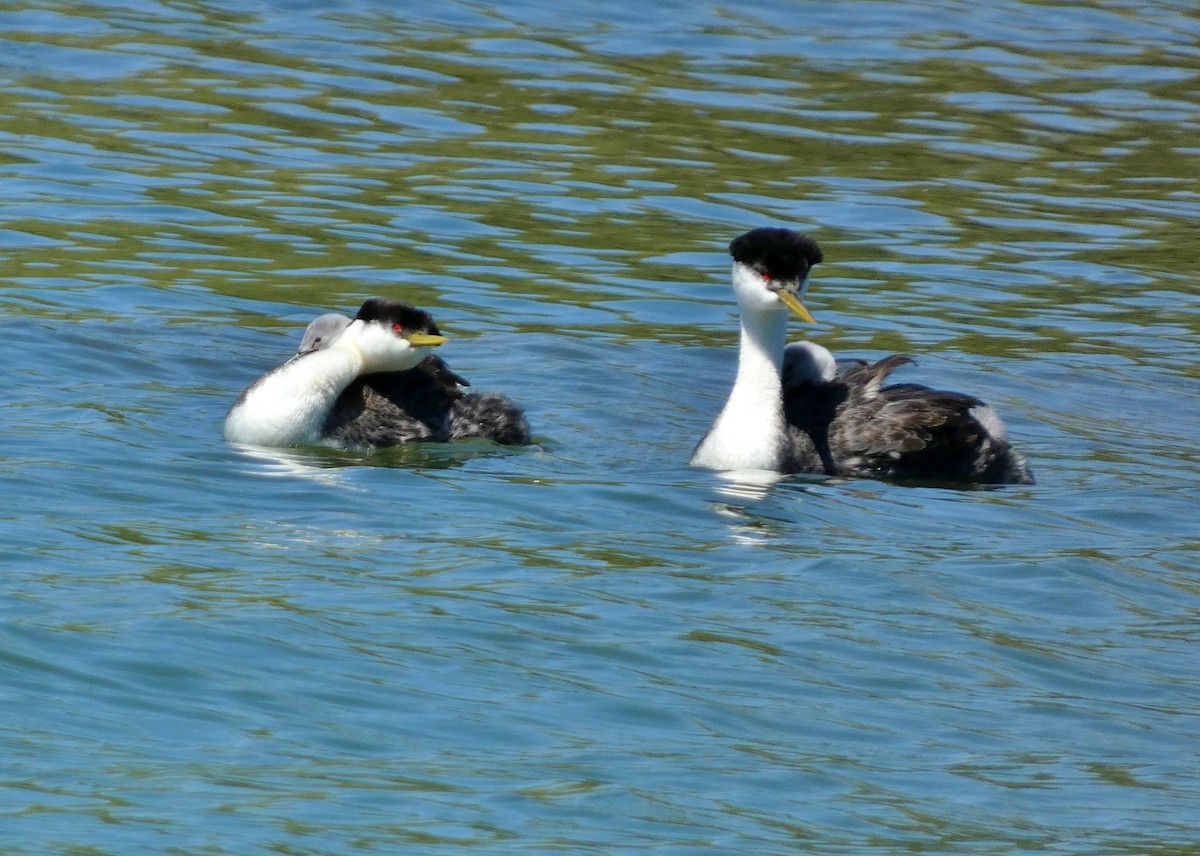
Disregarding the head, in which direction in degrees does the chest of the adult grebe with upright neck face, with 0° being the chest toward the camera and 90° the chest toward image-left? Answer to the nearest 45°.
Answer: approximately 90°

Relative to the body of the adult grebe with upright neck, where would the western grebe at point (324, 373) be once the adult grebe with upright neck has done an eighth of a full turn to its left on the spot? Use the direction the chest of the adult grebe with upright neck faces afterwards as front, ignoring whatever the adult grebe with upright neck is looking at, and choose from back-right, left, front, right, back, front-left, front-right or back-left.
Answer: front-right
